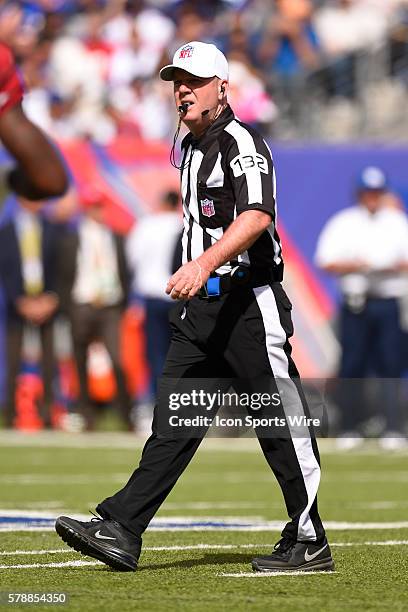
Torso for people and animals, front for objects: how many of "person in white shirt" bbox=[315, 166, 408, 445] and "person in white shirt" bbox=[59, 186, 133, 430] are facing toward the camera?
2

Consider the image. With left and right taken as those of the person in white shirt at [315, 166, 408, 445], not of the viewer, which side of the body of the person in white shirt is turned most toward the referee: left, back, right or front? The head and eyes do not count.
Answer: front

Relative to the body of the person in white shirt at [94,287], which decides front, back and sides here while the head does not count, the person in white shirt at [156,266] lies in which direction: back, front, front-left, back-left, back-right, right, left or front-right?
front-left

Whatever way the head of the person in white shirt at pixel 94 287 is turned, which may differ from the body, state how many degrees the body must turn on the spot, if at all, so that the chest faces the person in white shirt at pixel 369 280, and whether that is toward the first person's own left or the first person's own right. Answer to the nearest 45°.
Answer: approximately 45° to the first person's own left

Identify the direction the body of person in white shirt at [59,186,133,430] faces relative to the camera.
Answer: toward the camera

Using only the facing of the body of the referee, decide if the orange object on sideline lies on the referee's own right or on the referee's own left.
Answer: on the referee's own right

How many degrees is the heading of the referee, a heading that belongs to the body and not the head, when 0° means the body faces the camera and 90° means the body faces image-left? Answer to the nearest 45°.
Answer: approximately 45°

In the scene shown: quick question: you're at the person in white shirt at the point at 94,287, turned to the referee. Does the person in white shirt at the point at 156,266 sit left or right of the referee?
left

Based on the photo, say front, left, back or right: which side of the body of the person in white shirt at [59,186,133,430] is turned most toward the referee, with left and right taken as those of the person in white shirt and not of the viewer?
front

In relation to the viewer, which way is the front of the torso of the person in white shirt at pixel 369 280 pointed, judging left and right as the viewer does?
facing the viewer

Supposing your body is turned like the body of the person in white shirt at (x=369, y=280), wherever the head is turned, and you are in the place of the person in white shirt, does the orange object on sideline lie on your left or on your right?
on your right

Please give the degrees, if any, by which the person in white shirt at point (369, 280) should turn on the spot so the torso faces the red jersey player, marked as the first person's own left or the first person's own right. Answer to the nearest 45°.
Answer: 0° — they already face them
